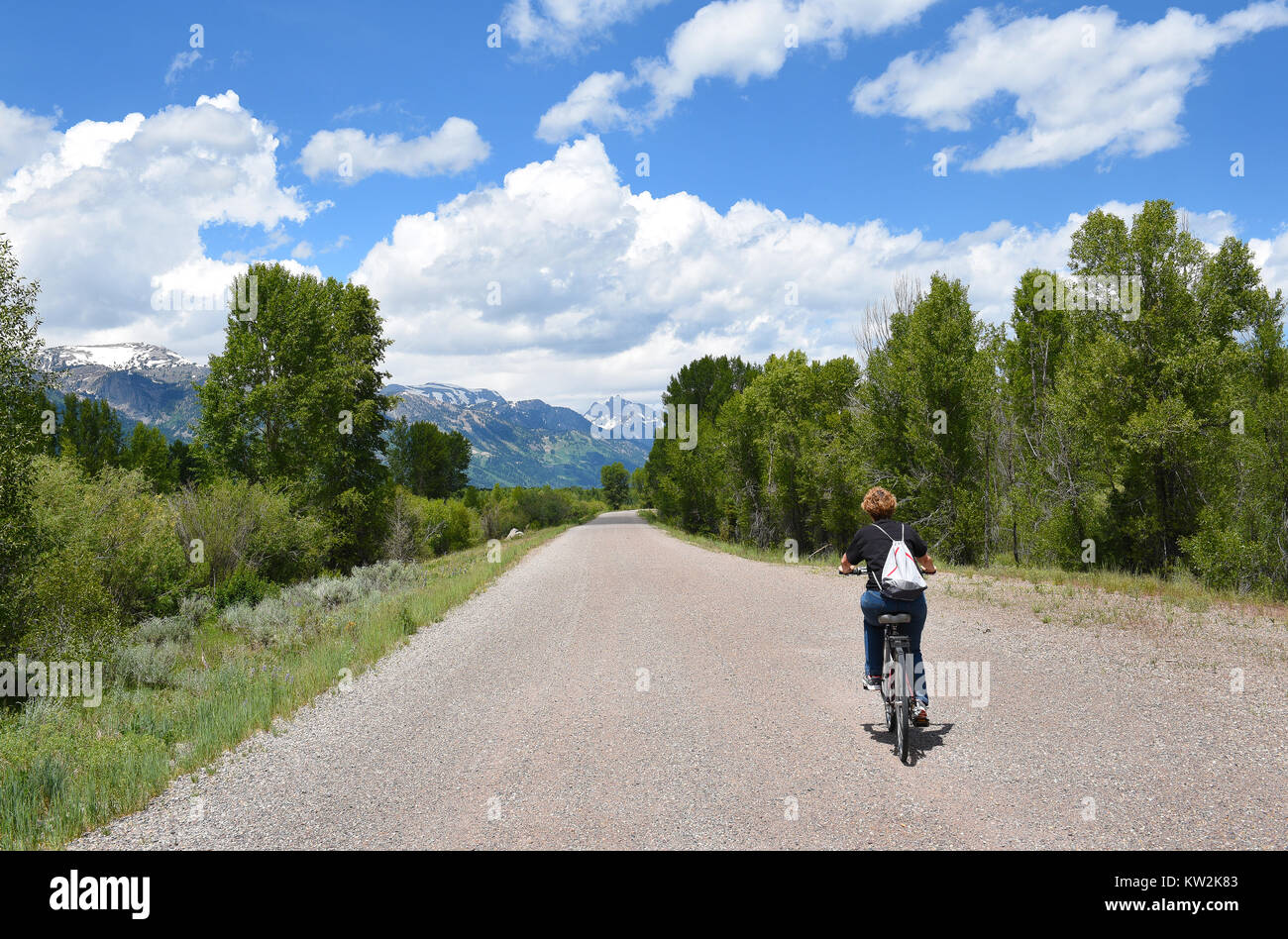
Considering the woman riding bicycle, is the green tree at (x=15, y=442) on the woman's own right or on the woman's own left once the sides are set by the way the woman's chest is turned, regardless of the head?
on the woman's own left

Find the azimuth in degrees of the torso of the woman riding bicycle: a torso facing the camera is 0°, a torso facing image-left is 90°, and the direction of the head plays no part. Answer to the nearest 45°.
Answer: approximately 180°

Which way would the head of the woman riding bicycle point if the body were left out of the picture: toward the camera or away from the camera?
away from the camera

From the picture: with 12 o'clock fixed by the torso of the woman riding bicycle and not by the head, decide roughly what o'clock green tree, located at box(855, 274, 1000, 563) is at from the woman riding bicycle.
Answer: The green tree is roughly at 12 o'clock from the woman riding bicycle.

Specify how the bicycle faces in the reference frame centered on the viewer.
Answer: facing away from the viewer

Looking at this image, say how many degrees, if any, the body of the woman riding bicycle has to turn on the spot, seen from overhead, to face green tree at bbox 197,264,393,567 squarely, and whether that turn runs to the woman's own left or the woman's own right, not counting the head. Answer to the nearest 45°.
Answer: approximately 45° to the woman's own left
